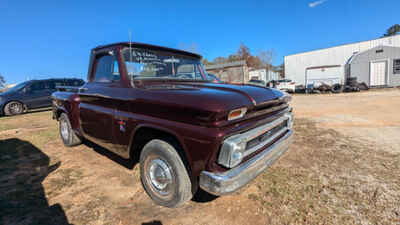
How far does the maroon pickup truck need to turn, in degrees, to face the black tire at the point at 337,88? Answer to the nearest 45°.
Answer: approximately 90° to its left

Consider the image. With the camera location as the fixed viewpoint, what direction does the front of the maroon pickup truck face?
facing the viewer and to the right of the viewer

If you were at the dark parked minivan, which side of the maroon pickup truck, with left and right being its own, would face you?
back

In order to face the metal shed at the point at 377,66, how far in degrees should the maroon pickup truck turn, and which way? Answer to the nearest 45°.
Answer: approximately 90° to its left

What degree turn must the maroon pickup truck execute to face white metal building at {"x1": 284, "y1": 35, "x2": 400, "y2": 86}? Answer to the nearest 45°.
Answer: approximately 90° to its left
